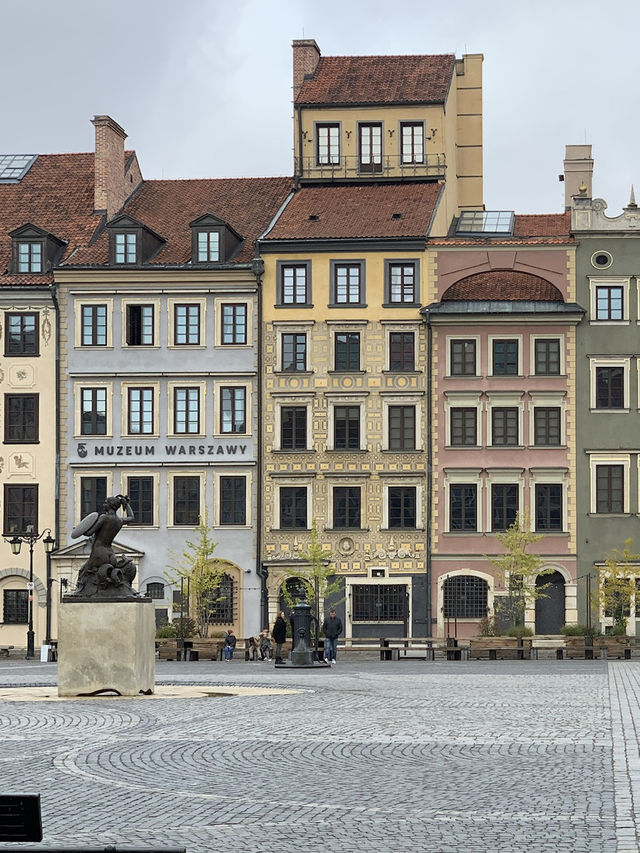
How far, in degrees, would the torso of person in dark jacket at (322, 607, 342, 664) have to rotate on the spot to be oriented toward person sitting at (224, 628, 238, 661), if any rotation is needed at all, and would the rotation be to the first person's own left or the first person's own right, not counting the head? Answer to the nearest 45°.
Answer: approximately 135° to the first person's own right

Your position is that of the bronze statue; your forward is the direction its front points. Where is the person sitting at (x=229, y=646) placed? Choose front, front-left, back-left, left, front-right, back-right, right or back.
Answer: front-right

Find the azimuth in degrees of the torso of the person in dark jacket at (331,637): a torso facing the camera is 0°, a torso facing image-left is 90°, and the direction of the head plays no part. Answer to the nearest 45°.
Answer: approximately 0°
